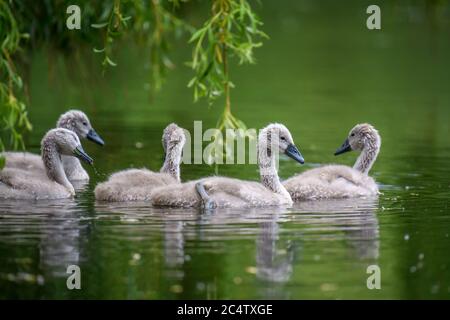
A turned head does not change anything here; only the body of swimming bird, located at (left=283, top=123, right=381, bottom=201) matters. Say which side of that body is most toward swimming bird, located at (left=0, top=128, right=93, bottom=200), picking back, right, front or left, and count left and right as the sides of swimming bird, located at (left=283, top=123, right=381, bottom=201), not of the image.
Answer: back

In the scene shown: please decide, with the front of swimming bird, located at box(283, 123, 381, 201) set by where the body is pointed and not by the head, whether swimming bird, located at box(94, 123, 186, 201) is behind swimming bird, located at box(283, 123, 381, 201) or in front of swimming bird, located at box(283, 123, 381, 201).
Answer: behind

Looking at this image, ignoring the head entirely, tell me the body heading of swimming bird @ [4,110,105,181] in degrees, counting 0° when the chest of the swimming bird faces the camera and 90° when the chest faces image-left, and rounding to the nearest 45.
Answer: approximately 270°

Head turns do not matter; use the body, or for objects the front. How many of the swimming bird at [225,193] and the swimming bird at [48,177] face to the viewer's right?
2

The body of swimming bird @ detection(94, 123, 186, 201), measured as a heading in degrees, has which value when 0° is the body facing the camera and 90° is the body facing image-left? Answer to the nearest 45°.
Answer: approximately 270°

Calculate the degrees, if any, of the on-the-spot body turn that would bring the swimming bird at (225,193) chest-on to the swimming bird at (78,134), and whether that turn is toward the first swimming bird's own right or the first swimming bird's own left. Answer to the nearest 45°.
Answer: approximately 135° to the first swimming bird's own left

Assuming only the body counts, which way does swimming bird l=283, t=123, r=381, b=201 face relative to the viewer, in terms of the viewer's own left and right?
facing to the right of the viewer

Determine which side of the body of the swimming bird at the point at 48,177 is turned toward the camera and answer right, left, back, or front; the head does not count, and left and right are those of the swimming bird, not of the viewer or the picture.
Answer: right
